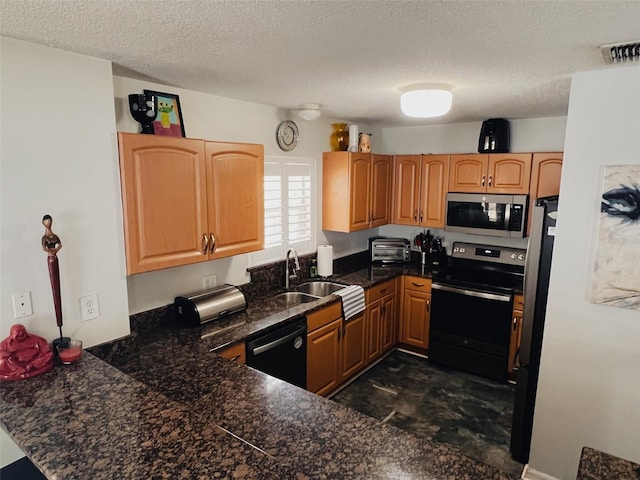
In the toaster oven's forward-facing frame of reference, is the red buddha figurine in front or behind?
in front

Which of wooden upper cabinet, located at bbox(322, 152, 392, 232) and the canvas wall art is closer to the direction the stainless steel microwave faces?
the canvas wall art

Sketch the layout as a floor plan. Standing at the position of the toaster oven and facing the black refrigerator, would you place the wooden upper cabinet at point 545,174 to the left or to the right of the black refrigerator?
left

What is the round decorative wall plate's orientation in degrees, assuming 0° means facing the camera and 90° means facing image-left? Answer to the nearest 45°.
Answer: approximately 315°

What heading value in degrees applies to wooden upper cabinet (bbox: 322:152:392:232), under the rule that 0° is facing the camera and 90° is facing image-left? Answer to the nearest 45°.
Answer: approximately 315°

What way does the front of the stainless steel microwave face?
toward the camera

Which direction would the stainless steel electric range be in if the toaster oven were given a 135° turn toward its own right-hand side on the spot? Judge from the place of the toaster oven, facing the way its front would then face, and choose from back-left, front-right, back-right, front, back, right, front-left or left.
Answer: back

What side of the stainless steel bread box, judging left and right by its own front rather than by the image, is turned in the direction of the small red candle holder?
right

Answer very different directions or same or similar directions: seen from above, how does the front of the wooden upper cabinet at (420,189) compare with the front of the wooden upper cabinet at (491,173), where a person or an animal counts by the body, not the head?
same or similar directions

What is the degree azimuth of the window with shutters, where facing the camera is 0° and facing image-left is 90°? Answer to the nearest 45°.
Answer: approximately 315°

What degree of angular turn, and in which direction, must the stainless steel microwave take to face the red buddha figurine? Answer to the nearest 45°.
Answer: approximately 45° to its right

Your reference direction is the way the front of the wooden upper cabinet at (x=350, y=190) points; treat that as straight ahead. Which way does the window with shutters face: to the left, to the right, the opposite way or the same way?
the same way

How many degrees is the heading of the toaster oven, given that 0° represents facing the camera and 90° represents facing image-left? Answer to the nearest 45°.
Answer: approximately 0°

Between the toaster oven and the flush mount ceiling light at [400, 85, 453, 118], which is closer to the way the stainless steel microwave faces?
the flush mount ceiling light

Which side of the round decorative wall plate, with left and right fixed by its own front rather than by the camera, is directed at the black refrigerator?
front
